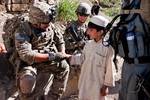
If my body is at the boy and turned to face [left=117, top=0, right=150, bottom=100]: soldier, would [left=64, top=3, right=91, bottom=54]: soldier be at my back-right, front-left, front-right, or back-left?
back-left

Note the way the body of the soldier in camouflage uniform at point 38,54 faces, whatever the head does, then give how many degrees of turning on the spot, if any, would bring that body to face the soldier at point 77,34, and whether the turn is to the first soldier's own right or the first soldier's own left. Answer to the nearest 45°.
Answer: approximately 90° to the first soldier's own left

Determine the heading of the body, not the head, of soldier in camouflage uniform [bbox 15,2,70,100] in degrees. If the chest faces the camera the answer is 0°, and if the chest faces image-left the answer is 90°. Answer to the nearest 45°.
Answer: approximately 315°

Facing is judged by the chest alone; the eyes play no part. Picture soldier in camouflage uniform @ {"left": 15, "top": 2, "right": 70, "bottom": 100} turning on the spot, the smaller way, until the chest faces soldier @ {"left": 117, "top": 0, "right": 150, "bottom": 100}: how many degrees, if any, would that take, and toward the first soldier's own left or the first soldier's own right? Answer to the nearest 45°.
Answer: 0° — they already face them

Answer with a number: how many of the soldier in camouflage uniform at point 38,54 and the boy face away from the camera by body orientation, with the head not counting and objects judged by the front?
0

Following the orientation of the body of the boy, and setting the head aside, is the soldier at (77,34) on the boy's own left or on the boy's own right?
on the boy's own right

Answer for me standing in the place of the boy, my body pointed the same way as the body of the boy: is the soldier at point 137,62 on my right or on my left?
on my left

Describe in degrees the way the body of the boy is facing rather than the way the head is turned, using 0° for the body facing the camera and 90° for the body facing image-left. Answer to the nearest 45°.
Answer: approximately 45°
